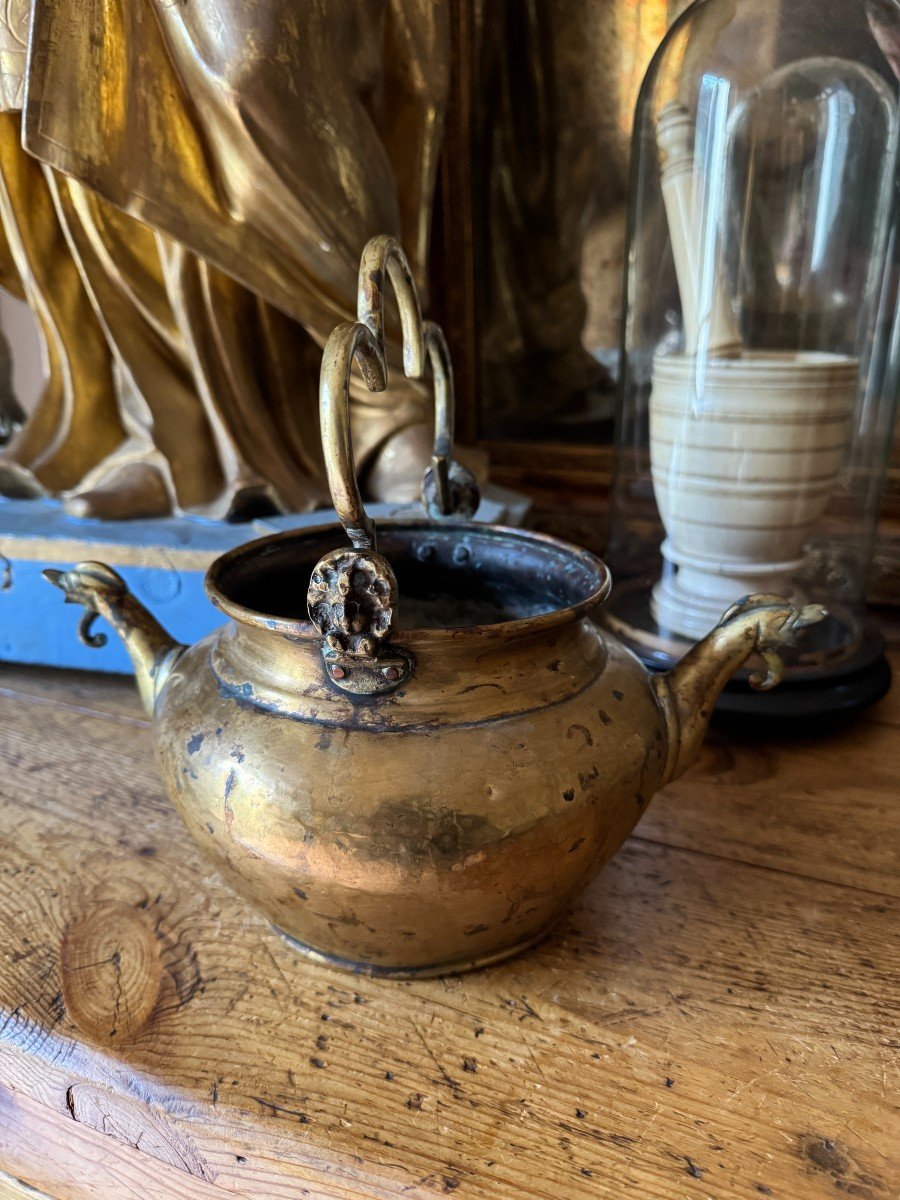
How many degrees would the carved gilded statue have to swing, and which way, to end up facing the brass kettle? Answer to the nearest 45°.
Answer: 0° — it already faces it

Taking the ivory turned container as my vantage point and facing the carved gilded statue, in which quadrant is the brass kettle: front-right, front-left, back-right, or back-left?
front-left

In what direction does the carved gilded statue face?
toward the camera
